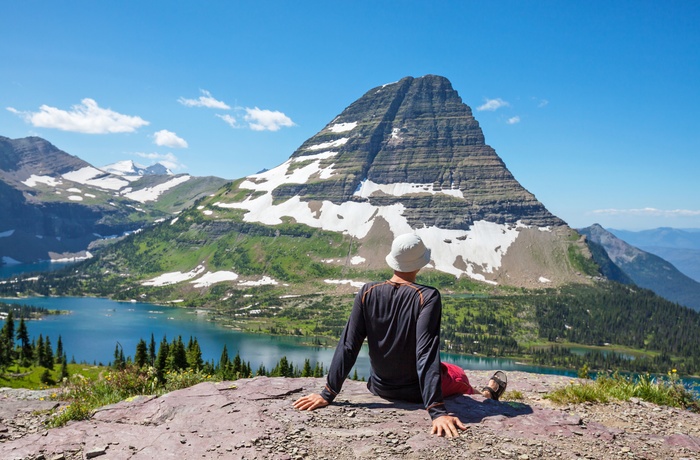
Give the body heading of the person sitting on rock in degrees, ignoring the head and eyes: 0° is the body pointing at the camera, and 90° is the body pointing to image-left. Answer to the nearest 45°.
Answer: approximately 225°

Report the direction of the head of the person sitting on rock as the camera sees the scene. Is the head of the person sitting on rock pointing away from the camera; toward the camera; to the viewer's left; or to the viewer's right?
away from the camera
